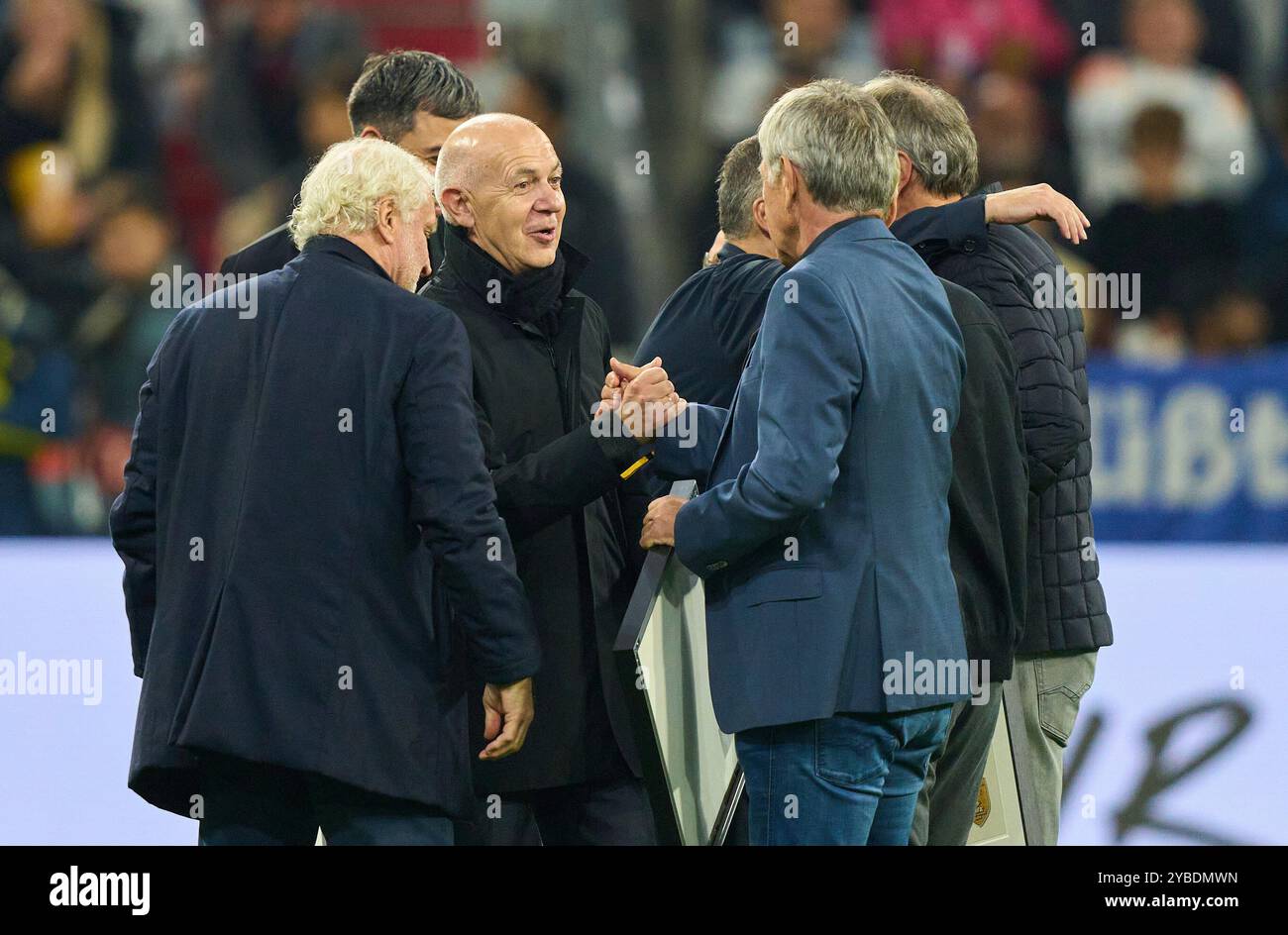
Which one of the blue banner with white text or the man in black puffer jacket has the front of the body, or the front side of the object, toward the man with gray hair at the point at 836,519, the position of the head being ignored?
the blue banner with white text

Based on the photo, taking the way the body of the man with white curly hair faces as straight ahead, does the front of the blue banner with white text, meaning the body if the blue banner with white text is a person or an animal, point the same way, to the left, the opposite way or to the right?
the opposite way

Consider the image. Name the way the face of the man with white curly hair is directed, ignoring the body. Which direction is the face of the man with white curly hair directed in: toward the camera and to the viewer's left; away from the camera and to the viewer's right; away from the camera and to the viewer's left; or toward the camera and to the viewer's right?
away from the camera and to the viewer's right

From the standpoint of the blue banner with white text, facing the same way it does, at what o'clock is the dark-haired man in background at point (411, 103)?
The dark-haired man in background is roughly at 1 o'clock from the blue banner with white text.

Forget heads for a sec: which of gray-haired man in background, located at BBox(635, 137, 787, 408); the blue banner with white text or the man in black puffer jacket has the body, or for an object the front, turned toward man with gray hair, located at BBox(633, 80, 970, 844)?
the blue banner with white text

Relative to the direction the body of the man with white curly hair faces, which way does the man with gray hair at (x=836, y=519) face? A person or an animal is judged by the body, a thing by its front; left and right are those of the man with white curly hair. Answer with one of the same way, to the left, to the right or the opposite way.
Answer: to the left

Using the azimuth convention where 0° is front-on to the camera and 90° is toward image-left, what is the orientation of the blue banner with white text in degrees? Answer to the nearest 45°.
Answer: approximately 0°

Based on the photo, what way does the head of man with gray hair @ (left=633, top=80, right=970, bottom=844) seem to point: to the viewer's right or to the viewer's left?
to the viewer's left

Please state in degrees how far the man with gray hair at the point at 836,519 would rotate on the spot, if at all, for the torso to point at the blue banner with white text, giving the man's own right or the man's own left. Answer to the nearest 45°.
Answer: approximately 45° to the man's own right

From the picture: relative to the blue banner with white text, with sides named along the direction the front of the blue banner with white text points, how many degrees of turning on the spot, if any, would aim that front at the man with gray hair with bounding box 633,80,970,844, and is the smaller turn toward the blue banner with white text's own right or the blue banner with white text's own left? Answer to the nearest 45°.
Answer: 0° — it already faces them
